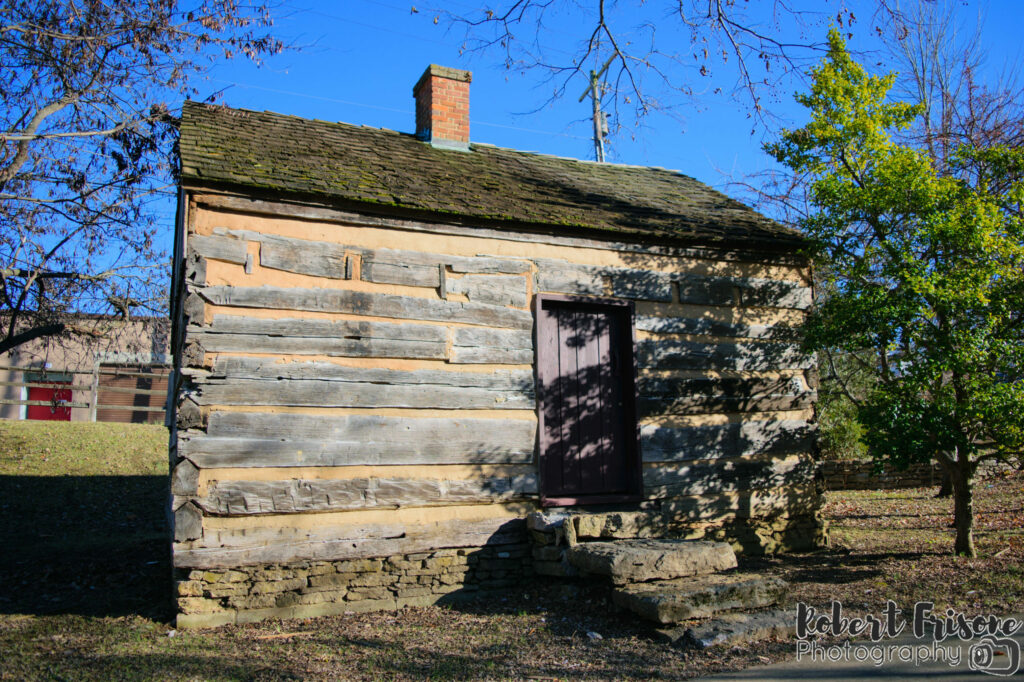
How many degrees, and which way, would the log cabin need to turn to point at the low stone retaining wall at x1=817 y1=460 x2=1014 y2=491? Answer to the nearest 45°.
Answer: approximately 90° to its left

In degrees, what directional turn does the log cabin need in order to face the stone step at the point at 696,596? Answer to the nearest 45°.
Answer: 0° — it already faces it

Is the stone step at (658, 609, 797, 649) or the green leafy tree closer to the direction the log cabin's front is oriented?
the stone step

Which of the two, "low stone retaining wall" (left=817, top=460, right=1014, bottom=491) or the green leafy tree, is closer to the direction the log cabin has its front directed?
the green leafy tree

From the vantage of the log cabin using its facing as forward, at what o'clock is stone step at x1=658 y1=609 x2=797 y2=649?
The stone step is roughly at 12 o'clock from the log cabin.

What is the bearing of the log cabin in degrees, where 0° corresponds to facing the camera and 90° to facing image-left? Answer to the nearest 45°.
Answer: approximately 315°
